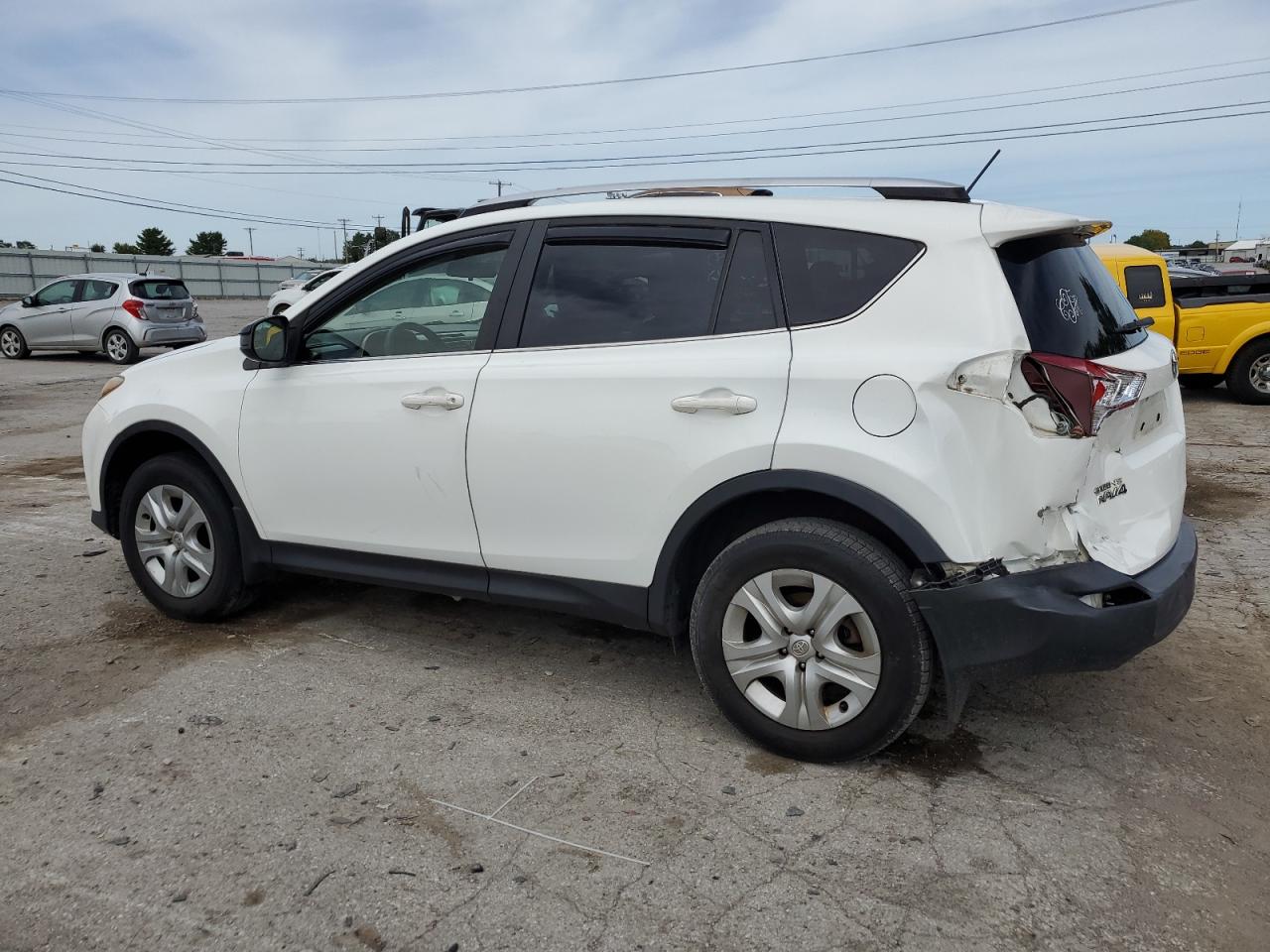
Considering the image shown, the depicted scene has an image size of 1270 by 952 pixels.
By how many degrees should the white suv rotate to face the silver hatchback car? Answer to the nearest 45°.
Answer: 0° — it already faces it

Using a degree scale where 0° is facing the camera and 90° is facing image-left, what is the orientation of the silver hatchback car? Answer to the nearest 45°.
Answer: approximately 135°

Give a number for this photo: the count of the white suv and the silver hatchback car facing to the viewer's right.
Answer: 0

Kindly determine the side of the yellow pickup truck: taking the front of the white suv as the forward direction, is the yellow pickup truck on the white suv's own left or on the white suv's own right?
on the white suv's own right

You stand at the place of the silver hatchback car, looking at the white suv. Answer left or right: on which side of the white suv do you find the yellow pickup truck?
left

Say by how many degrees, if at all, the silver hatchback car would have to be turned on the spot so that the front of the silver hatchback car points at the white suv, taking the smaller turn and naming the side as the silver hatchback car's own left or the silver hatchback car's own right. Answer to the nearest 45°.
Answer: approximately 135° to the silver hatchback car's own left

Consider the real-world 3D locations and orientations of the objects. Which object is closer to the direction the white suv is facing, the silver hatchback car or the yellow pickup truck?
the silver hatchback car

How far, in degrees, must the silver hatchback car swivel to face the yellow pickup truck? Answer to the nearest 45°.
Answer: approximately 180°

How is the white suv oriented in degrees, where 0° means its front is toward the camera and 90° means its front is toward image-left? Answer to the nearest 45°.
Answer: approximately 135°
